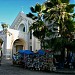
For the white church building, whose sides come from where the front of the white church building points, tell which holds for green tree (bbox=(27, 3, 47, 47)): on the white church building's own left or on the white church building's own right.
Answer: on the white church building's own left

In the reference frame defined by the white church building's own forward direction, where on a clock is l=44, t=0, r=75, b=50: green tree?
The green tree is roughly at 10 o'clock from the white church building.

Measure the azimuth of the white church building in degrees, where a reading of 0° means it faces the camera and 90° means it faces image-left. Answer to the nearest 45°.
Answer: approximately 45°
